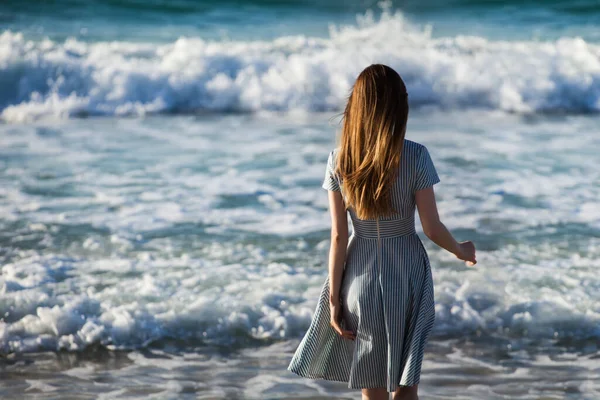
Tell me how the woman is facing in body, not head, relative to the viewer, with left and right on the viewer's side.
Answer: facing away from the viewer

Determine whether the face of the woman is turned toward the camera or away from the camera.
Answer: away from the camera
